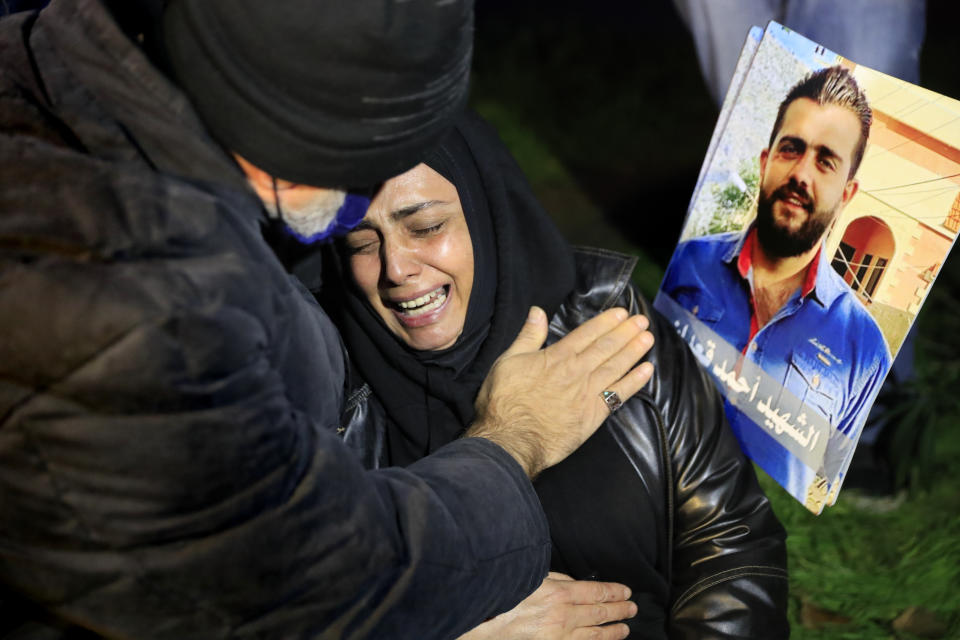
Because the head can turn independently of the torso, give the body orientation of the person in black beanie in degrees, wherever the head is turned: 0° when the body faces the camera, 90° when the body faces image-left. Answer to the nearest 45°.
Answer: approximately 270°

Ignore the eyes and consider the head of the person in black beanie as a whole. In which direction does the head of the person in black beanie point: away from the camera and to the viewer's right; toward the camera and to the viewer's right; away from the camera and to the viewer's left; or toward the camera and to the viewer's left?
away from the camera and to the viewer's right
